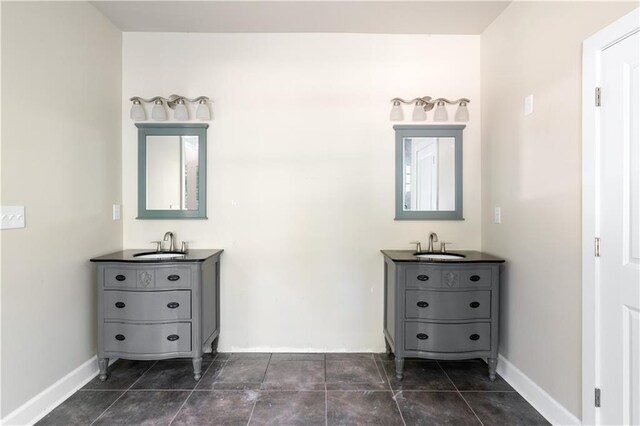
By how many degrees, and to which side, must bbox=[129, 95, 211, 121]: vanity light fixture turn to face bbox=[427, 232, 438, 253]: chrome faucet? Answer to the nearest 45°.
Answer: approximately 45° to its left

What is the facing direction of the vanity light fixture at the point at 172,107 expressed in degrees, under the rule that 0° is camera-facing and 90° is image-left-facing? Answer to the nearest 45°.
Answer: approximately 0°

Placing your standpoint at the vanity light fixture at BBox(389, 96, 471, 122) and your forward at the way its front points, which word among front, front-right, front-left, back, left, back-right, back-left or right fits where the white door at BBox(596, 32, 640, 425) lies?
front-left

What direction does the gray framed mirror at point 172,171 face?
toward the camera

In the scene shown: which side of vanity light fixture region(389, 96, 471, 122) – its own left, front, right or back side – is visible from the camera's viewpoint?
front

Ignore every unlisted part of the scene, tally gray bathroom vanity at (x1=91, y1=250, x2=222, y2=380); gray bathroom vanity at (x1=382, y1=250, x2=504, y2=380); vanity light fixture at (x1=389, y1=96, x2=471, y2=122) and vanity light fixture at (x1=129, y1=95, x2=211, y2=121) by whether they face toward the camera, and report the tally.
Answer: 4

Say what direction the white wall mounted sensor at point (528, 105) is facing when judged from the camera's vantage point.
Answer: facing the viewer and to the left of the viewer

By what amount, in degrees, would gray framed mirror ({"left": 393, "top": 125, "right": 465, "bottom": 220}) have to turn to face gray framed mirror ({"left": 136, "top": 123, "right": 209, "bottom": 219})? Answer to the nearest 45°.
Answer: approximately 90° to its right

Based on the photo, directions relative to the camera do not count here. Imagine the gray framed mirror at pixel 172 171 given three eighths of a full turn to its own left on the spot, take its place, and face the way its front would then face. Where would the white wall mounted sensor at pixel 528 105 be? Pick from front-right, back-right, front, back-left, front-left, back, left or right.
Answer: right

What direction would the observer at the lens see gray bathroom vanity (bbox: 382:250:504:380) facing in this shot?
facing the viewer
